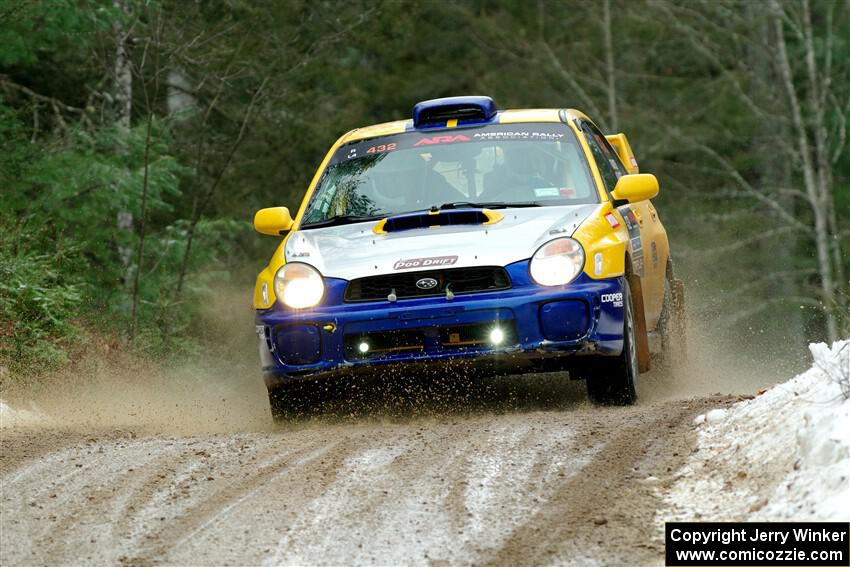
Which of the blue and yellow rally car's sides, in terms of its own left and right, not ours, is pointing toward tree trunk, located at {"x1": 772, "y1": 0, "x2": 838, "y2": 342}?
back

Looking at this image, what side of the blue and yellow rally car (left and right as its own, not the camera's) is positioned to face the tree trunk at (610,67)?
back

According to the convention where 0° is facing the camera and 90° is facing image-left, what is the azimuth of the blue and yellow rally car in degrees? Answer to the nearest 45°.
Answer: approximately 0°

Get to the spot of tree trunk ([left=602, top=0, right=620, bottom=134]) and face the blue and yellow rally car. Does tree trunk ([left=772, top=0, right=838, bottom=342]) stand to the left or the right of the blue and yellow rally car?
left

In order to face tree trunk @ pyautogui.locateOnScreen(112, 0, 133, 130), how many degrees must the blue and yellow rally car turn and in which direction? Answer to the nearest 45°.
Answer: approximately 135° to its right
